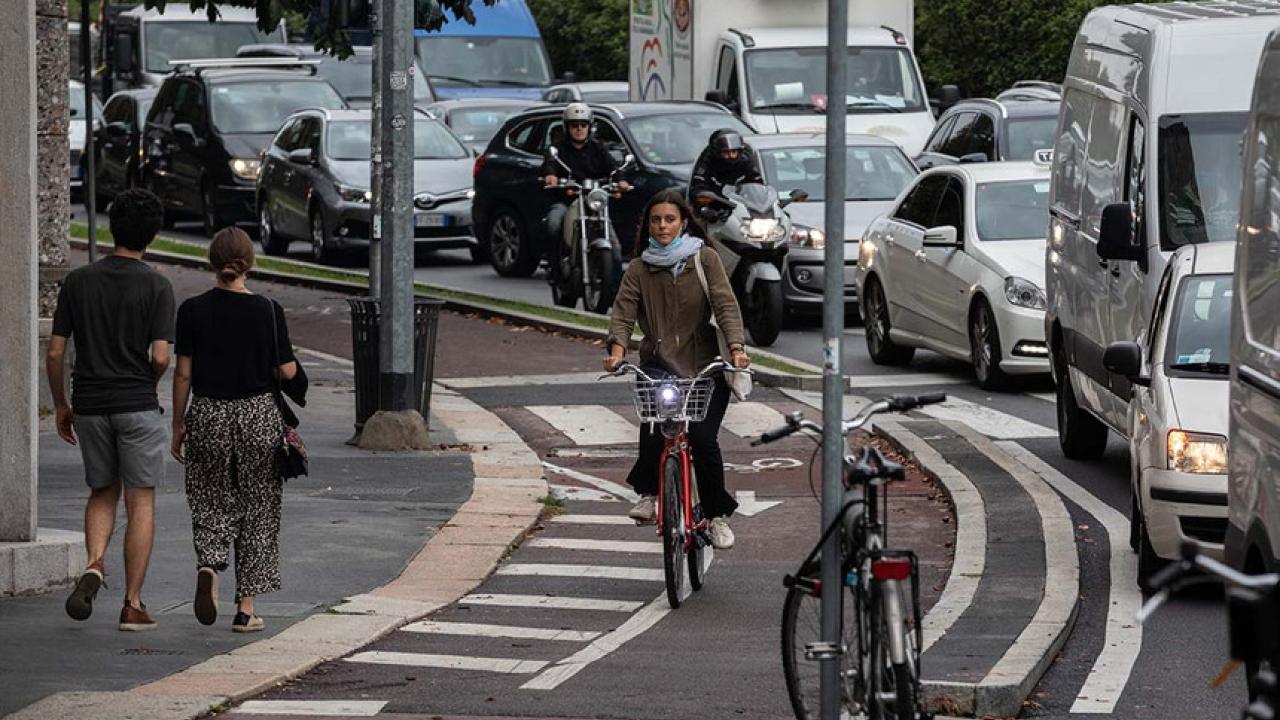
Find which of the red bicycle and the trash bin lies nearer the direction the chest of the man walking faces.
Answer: the trash bin

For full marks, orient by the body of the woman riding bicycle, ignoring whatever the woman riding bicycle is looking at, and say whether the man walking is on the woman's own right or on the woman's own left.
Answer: on the woman's own right

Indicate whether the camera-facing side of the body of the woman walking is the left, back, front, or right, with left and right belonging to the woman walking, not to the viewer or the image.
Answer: back

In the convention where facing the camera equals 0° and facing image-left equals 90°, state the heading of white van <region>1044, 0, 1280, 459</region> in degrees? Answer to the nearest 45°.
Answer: approximately 315°

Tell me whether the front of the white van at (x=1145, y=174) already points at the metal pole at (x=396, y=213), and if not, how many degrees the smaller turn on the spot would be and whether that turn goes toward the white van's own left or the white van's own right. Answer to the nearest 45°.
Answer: approximately 135° to the white van's own right

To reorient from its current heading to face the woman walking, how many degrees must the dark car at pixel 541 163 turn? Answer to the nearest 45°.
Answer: approximately 45° to its right

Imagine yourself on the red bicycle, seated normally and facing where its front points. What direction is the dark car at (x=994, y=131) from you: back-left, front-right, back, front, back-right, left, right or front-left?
back

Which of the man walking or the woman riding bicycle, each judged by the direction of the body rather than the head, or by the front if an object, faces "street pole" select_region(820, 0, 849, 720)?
the woman riding bicycle
